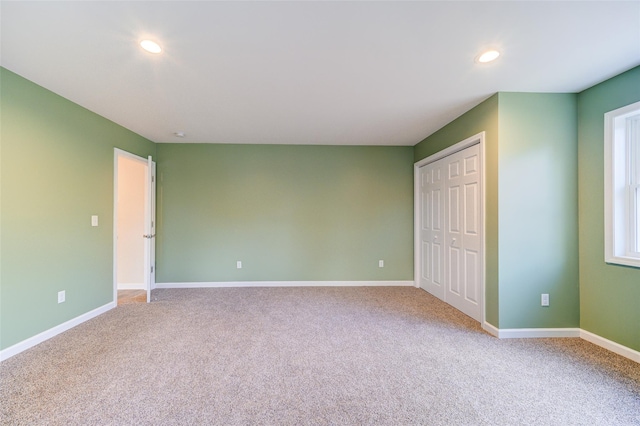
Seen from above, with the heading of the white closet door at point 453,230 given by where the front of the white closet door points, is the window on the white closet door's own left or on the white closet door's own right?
on the white closet door's own left

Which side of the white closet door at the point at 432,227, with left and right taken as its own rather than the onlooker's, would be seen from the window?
left

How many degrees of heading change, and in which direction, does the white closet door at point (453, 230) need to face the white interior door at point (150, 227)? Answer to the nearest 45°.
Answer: approximately 45° to its right

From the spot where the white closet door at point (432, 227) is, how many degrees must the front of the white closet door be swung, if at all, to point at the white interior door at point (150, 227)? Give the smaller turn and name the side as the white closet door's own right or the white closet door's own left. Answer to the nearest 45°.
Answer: approximately 45° to the white closet door's own right

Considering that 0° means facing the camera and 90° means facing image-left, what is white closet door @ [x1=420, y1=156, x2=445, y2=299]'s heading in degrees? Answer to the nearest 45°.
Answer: approximately 45°

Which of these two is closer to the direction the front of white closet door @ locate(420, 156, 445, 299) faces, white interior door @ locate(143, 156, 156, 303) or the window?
the white interior door

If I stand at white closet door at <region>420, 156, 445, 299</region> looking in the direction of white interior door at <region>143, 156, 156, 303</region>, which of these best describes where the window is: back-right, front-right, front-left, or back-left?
back-left

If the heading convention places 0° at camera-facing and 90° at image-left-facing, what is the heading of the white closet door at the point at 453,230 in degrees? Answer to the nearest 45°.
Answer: approximately 45°
